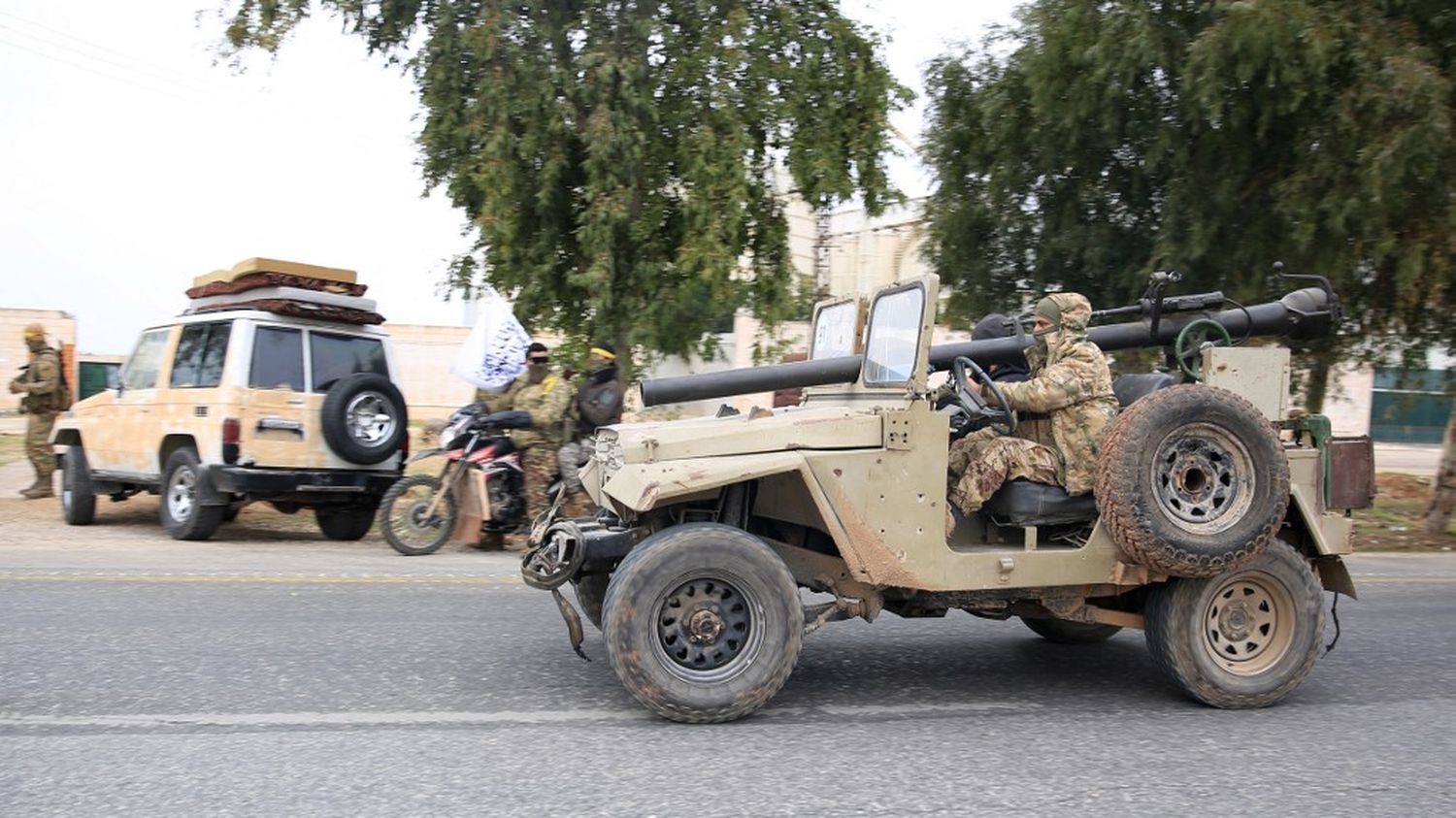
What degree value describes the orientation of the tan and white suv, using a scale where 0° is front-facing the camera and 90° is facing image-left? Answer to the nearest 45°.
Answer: approximately 135°

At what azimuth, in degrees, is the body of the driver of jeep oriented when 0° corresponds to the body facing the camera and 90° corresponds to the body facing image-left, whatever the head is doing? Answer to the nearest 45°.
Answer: approximately 90°

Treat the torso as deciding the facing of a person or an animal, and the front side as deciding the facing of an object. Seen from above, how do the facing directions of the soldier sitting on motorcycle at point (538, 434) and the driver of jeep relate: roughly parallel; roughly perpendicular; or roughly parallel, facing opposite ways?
roughly perpendicular

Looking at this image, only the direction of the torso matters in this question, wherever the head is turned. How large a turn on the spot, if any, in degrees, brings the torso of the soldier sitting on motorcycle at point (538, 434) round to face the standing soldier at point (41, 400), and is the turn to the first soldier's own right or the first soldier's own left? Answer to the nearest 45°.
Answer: approximately 90° to the first soldier's own right

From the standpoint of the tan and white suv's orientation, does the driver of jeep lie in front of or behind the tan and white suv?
behind

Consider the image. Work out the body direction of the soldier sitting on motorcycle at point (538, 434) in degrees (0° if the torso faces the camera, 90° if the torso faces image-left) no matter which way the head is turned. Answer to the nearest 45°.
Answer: approximately 45°
